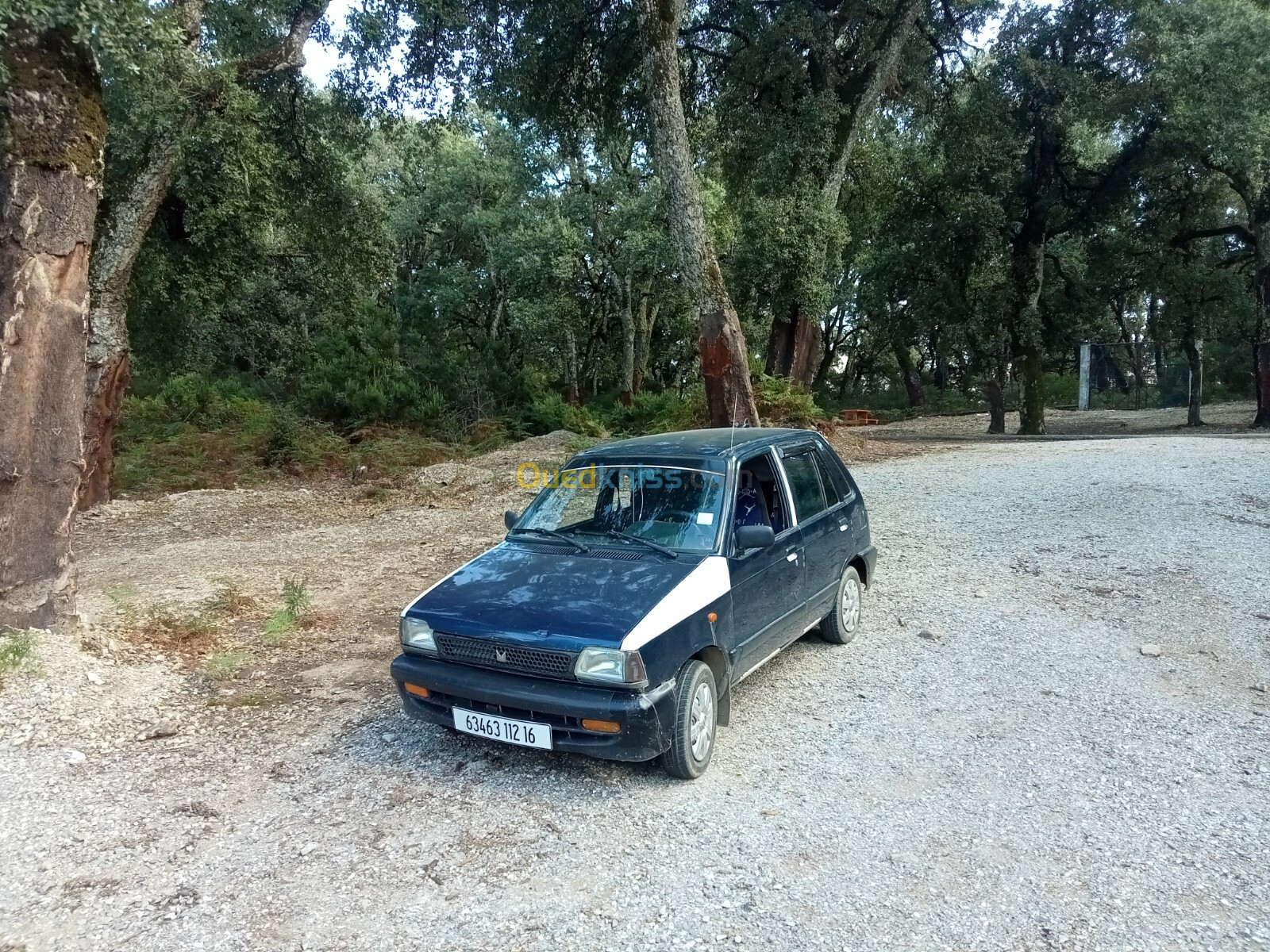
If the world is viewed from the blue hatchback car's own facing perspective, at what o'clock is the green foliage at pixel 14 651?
The green foliage is roughly at 2 o'clock from the blue hatchback car.

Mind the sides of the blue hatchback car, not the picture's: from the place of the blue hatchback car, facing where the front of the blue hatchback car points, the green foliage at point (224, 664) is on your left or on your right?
on your right

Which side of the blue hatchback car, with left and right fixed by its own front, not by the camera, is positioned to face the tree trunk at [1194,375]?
back

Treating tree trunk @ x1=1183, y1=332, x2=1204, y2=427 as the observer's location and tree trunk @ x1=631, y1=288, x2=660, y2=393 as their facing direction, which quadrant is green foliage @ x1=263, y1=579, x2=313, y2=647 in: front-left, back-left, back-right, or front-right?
front-left

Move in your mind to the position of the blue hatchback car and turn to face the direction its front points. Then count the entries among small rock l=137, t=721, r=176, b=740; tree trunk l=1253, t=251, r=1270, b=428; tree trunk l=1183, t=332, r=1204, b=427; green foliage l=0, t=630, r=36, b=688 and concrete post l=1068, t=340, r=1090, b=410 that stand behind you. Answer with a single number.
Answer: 3

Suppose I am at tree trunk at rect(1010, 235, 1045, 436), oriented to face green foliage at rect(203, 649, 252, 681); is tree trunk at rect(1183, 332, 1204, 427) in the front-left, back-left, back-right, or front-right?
back-left

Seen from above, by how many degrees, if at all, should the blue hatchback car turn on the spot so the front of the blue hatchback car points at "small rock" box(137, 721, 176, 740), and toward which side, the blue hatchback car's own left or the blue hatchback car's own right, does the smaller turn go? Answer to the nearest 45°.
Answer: approximately 45° to the blue hatchback car's own right

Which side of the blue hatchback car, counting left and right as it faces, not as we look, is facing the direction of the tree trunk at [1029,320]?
back

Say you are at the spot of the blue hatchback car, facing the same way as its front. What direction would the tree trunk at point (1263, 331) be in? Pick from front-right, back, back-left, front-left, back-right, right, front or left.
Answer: back

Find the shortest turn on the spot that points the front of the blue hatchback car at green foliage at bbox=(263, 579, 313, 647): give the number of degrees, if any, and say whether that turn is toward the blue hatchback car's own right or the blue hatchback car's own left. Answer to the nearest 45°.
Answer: approximately 90° to the blue hatchback car's own right

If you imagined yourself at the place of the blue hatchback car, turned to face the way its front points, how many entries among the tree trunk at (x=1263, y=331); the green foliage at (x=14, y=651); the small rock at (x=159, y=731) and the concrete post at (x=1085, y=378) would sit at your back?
2

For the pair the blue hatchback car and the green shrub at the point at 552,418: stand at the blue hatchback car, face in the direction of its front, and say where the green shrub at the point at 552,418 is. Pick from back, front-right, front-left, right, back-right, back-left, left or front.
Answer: back-right

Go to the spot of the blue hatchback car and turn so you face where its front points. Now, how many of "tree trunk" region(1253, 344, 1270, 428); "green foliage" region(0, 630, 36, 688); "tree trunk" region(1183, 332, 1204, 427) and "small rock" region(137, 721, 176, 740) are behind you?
2

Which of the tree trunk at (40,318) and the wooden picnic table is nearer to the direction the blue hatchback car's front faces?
the tree trunk

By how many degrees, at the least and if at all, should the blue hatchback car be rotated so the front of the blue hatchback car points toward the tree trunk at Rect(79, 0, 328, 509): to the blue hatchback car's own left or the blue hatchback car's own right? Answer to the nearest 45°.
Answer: approximately 90° to the blue hatchback car's own right
